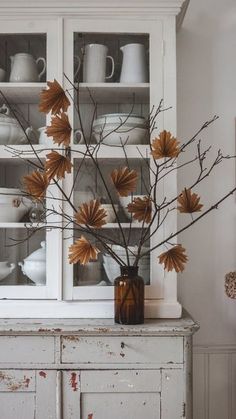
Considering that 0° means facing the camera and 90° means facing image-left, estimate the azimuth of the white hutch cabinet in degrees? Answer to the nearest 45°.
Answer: approximately 0°
